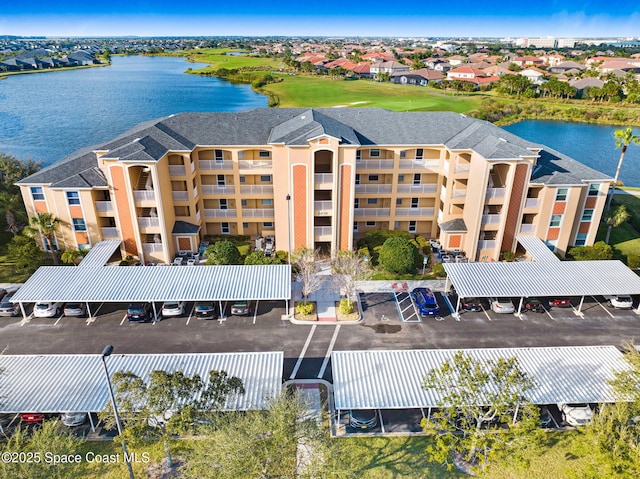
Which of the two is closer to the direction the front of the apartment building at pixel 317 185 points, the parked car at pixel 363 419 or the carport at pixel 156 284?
the parked car

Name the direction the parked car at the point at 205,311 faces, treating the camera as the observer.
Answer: facing away from the viewer

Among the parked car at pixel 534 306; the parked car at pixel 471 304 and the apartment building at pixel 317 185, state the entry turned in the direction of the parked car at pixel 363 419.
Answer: the apartment building

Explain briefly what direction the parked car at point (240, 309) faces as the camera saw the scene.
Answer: facing away from the viewer

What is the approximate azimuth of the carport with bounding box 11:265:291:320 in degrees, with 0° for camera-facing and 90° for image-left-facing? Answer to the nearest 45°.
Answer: approximately 0°

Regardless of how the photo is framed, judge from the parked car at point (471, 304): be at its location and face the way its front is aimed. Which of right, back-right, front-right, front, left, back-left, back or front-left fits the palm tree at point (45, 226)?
left

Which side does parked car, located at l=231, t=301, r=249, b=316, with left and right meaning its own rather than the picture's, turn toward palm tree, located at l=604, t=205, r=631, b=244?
right

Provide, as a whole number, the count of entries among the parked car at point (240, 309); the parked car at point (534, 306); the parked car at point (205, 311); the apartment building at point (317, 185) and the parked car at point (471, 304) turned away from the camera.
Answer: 4

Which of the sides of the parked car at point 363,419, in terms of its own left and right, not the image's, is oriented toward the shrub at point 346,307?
back

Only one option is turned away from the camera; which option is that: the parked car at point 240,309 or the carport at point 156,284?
the parked car

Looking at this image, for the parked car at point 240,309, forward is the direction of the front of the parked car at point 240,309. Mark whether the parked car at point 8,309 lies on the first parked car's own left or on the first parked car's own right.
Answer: on the first parked car's own left

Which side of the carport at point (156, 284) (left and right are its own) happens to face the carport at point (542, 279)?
left

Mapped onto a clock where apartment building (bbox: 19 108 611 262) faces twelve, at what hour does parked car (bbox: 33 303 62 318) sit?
The parked car is roughly at 2 o'clock from the apartment building.

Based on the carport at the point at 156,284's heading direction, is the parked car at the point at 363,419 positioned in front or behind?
in front

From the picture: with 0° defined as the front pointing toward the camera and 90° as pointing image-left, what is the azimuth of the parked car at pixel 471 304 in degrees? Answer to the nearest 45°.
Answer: approximately 180°
